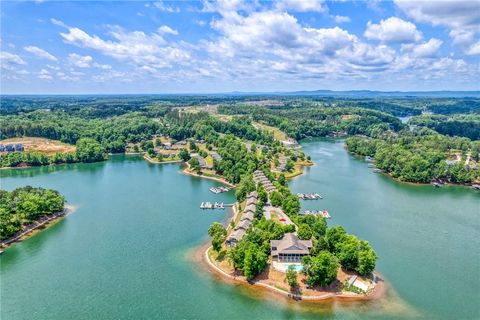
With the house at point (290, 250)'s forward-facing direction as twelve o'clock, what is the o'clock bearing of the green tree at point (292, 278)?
The green tree is roughly at 12 o'clock from the house.

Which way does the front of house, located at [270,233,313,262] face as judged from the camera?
facing the viewer

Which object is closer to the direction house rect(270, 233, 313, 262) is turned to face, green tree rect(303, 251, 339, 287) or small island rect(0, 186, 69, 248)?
the green tree

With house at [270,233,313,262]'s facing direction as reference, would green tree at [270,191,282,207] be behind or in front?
behind

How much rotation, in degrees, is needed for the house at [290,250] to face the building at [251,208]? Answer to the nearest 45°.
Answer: approximately 135° to its right

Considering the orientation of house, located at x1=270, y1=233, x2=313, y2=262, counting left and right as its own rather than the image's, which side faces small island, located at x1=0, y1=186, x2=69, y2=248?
right

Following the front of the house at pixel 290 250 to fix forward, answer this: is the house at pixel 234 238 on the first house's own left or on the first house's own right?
on the first house's own right

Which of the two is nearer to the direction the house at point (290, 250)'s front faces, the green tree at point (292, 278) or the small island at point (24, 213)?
the green tree

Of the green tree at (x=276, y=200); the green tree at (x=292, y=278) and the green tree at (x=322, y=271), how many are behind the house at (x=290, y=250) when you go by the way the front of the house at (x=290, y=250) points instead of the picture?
1

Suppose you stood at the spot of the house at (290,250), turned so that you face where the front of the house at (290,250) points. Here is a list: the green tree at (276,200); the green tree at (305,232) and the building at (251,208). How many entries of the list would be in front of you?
0

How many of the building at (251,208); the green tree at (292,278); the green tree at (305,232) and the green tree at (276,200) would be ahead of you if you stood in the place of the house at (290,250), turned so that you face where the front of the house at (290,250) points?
1
